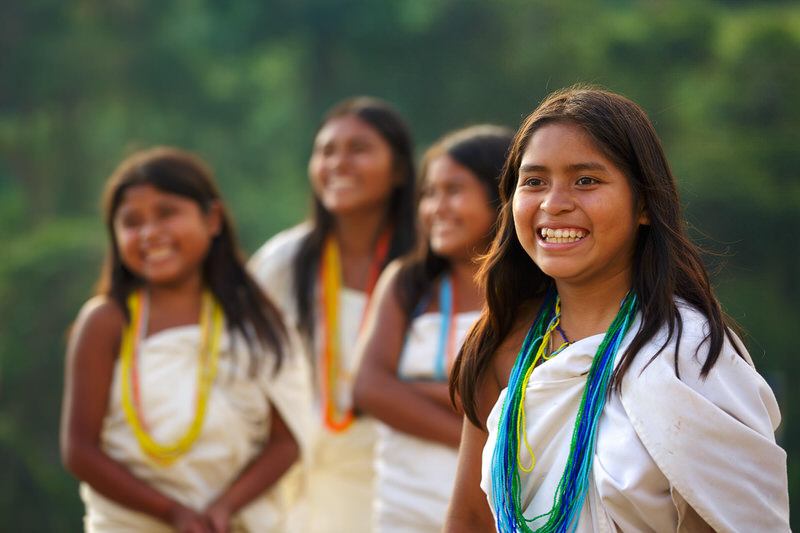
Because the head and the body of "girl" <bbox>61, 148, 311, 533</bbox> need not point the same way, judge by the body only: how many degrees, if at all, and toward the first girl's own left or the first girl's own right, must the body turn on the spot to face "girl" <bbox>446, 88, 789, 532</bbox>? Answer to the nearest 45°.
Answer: approximately 45° to the first girl's own left

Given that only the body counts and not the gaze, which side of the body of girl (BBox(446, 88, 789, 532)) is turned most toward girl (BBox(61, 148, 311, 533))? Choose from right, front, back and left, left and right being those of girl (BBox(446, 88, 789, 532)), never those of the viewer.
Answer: right

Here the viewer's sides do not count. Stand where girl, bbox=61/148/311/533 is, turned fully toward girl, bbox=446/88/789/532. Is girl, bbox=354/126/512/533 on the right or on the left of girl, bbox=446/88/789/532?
left

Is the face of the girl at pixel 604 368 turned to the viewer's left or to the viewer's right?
to the viewer's left

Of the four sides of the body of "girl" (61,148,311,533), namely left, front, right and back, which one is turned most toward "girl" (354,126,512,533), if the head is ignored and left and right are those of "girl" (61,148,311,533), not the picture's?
left

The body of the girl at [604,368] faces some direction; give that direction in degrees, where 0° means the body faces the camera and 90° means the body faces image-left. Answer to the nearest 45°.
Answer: approximately 45°

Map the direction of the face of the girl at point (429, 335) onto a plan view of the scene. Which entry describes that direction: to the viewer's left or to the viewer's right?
to the viewer's left

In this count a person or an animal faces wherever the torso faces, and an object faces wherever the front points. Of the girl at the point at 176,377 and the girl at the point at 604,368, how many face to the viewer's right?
0

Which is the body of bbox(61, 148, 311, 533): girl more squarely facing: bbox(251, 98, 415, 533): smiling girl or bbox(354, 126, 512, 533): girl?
the girl

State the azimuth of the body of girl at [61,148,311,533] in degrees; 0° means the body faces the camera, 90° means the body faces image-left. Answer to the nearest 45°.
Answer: approximately 0°

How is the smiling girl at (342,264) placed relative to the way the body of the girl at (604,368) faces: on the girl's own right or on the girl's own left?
on the girl's own right
